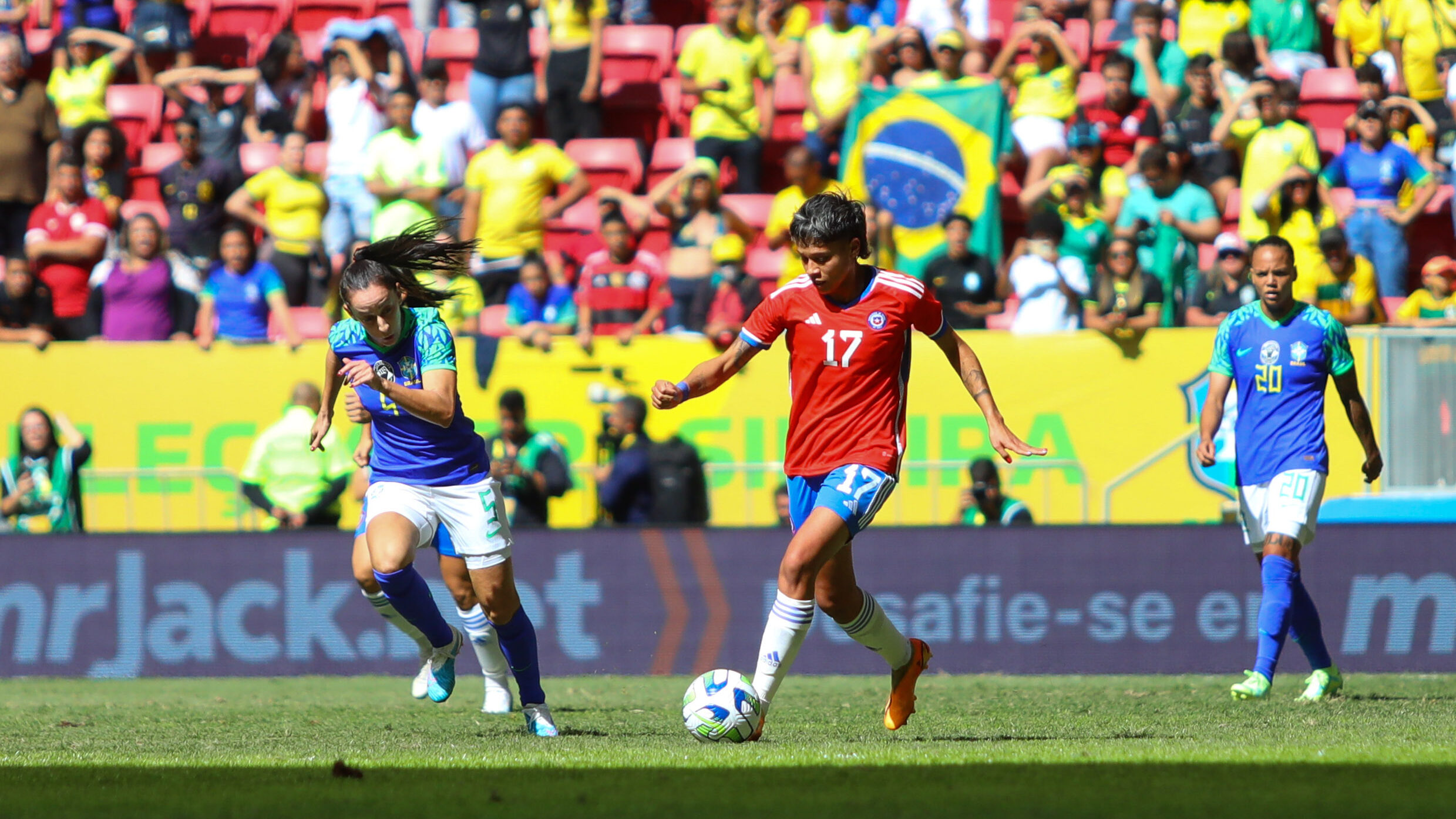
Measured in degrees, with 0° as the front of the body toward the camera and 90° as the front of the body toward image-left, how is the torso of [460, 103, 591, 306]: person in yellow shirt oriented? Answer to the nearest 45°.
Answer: approximately 0°

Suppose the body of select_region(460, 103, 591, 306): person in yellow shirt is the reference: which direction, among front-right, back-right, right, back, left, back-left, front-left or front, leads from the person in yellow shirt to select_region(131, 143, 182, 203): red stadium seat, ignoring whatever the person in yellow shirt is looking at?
back-right

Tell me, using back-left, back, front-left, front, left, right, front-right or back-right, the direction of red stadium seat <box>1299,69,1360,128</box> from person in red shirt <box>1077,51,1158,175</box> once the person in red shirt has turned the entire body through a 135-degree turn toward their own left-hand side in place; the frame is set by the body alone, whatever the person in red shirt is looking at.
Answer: front

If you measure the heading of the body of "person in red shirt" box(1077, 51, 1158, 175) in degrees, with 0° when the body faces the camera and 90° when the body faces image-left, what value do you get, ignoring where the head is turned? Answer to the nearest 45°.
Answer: approximately 0°

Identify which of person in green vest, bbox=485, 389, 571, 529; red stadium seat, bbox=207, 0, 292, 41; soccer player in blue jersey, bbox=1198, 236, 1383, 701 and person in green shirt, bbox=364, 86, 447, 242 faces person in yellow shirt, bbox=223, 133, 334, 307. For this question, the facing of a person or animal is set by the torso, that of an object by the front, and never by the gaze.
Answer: the red stadium seat

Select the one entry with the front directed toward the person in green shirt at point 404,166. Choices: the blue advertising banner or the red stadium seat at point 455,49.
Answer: the red stadium seat

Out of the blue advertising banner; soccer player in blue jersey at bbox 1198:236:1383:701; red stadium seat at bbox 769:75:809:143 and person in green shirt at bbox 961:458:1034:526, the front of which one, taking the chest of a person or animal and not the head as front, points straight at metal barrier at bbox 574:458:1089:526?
the red stadium seat

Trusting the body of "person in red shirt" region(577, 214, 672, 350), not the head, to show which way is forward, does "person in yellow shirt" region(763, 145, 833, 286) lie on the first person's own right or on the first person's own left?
on the first person's own left

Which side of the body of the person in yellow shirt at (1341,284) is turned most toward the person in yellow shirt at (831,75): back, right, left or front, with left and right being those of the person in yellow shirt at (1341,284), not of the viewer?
right

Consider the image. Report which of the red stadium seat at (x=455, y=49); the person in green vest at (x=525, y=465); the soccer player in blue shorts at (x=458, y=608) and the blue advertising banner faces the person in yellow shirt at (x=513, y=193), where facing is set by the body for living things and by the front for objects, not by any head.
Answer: the red stadium seat

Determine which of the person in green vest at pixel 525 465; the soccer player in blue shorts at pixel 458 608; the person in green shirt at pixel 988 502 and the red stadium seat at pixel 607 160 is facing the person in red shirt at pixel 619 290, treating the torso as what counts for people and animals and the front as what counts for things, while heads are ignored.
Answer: the red stadium seat
